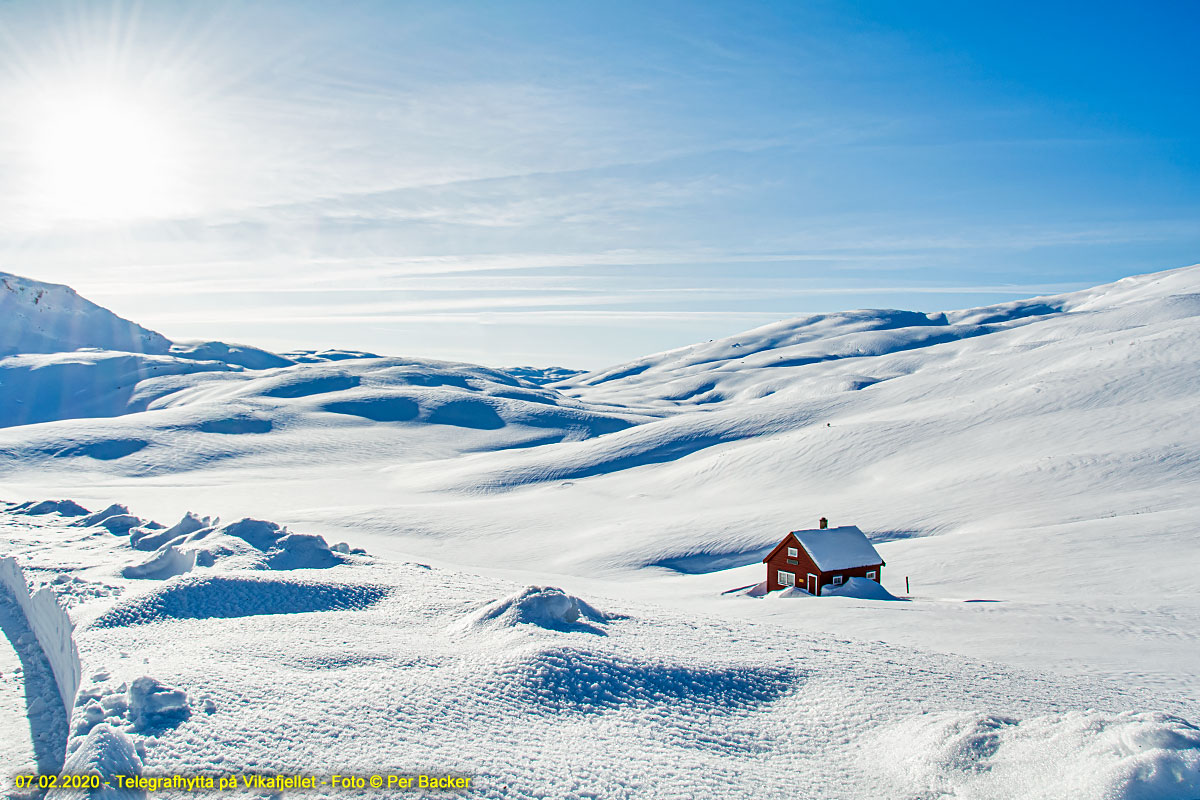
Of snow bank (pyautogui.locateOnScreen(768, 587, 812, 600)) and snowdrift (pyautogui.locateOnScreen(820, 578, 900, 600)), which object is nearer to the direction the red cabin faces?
the snow bank

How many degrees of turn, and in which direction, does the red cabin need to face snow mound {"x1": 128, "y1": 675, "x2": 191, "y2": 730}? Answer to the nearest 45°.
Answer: approximately 45° to its left

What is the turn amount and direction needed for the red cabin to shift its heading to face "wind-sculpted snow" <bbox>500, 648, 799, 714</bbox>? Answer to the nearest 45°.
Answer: approximately 45° to its left

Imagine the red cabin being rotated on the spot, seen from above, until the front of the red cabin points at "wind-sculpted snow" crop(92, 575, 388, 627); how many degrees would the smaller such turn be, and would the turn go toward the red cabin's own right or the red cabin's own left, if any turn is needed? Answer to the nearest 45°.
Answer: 0° — it already faces it

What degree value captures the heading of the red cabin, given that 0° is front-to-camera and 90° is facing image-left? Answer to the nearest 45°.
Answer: approximately 45°

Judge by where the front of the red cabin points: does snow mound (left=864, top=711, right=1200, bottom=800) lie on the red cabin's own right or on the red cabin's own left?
on the red cabin's own left

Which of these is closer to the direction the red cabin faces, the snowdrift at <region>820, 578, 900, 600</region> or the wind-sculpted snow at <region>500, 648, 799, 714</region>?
the wind-sculpted snow

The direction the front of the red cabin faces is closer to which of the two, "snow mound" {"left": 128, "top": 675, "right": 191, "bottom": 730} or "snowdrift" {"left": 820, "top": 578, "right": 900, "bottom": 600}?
the snow mound

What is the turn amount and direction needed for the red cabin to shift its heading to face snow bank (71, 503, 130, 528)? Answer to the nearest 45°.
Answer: approximately 45° to its right

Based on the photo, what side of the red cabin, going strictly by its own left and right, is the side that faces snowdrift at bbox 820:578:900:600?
left

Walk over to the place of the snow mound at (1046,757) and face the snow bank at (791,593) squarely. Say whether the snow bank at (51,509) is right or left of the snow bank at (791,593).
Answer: left

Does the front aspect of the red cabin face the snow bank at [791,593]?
yes
